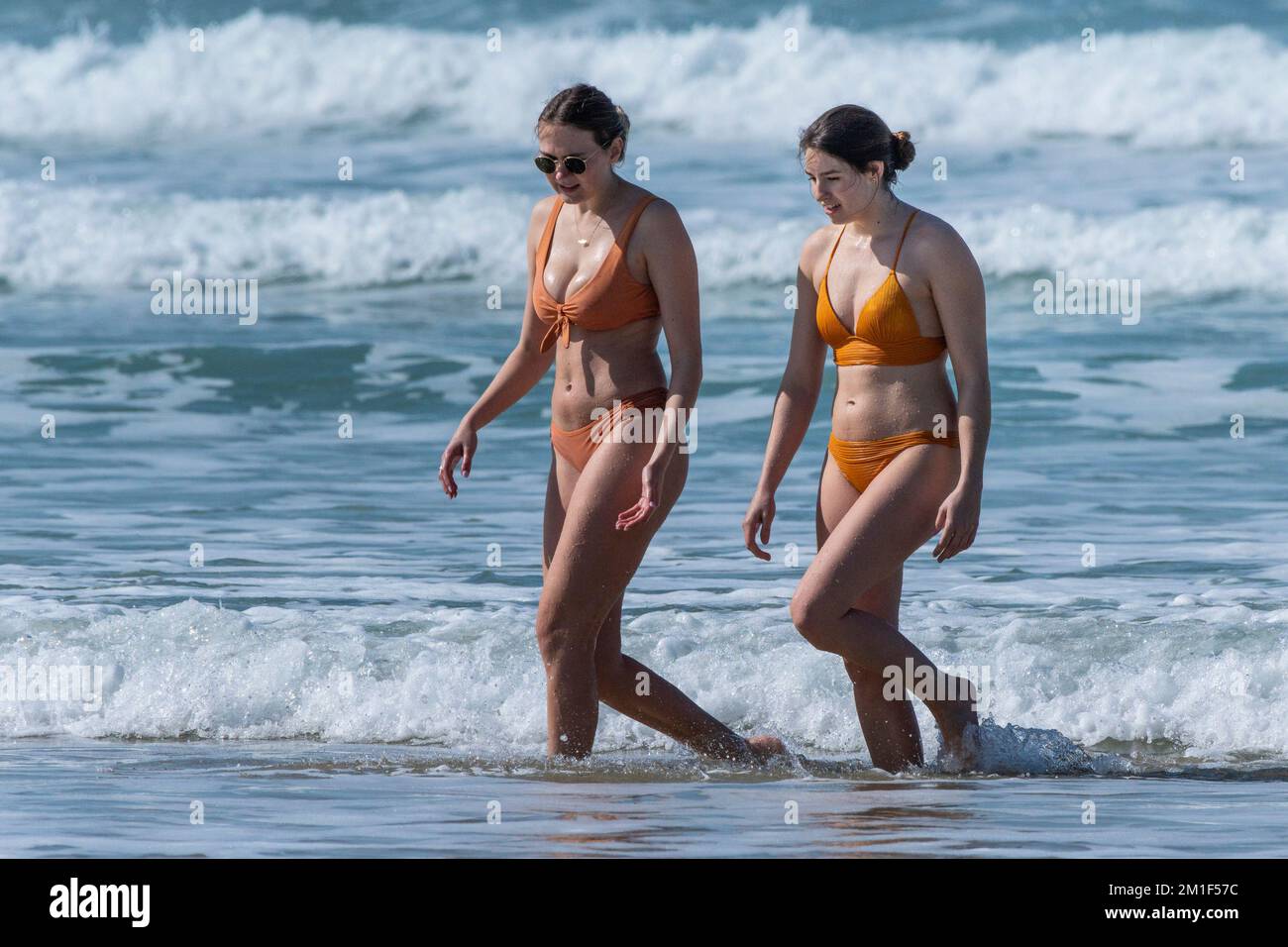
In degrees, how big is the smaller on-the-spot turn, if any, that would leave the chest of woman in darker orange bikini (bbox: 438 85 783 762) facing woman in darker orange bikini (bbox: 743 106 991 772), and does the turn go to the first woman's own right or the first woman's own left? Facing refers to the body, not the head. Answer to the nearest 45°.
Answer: approximately 135° to the first woman's own left

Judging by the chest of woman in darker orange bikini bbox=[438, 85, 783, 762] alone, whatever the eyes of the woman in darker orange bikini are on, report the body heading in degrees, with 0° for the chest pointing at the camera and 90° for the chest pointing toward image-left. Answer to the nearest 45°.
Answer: approximately 45°

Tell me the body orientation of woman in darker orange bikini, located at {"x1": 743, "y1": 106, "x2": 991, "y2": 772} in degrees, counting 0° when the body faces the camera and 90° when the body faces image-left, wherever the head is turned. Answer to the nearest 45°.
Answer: approximately 45°
